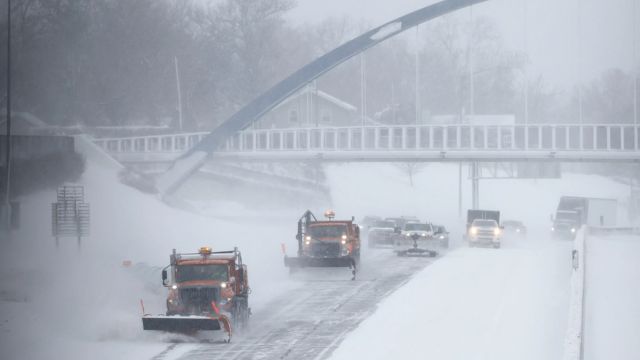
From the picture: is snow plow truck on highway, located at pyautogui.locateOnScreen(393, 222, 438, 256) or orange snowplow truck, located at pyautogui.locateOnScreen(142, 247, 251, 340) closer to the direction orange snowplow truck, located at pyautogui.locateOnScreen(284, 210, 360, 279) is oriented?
the orange snowplow truck

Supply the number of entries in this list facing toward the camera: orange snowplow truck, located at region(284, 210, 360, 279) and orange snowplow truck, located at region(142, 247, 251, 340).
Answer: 2

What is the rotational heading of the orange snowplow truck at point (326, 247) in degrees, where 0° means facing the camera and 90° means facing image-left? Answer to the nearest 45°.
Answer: approximately 0°

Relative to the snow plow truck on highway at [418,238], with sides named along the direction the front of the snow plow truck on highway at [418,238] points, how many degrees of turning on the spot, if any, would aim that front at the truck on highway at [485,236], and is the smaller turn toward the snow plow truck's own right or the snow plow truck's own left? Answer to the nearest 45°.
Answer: approximately 135° to the snow plow truck's own left

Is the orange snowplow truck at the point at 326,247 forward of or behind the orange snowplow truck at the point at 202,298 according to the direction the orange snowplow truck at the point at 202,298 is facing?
behind

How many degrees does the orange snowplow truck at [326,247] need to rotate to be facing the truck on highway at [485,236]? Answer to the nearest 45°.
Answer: approximately 135° to its left

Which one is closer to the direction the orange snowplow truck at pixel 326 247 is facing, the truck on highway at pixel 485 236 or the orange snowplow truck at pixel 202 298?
the orange snowplow truck

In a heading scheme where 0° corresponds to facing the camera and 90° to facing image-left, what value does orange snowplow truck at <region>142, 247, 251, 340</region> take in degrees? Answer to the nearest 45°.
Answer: approximately 0°

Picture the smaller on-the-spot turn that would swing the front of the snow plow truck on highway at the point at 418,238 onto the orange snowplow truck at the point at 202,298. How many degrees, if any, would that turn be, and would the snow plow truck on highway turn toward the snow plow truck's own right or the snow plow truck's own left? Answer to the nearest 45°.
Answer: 0° — it already faces it
